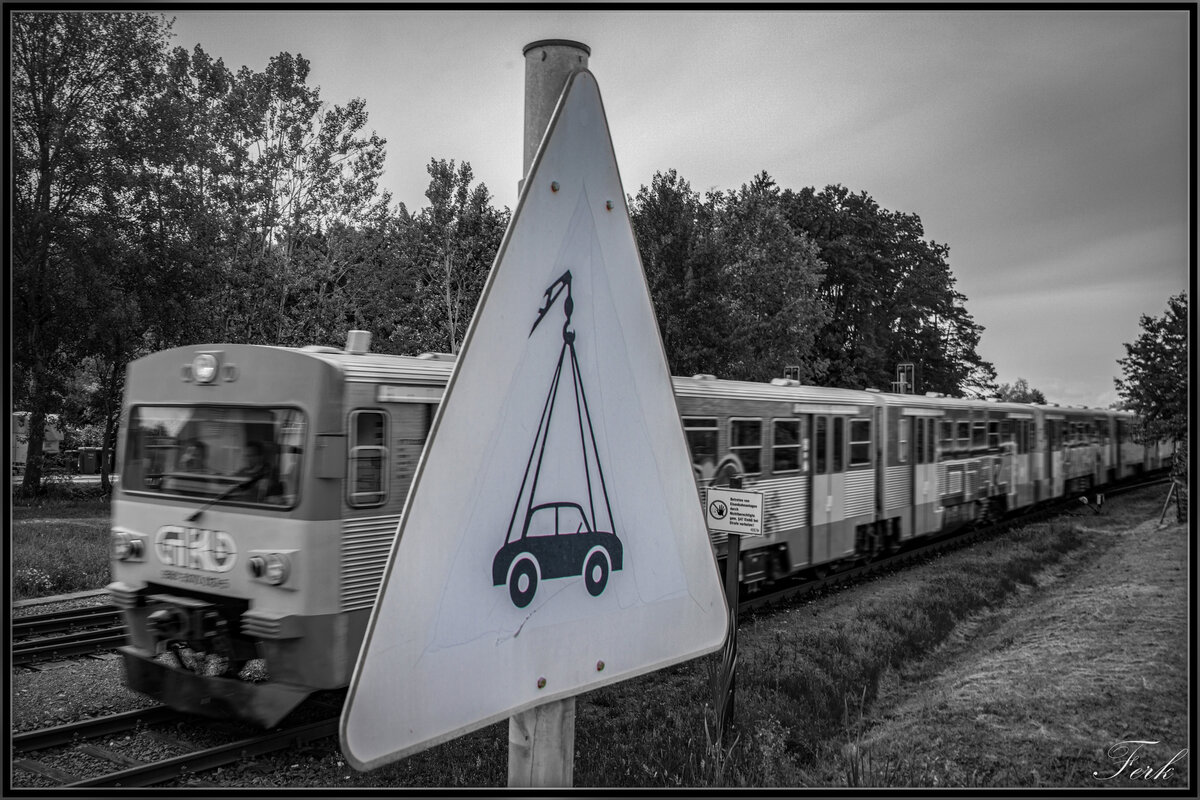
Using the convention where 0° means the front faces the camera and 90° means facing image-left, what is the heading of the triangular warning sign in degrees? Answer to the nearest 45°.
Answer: approximately 315°

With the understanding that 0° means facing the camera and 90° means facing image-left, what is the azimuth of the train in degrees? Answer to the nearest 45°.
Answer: approximately 45°

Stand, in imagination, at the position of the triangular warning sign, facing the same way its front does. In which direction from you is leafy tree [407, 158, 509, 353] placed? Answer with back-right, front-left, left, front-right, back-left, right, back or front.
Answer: back-left

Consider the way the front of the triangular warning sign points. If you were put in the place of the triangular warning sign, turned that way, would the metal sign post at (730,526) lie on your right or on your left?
on your left

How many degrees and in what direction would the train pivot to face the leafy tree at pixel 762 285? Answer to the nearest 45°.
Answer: approximately 135° to its right

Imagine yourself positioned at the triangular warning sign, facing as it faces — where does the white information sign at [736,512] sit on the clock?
The white information sign is roughly at 8 o'clock from the triangular warning sign.
